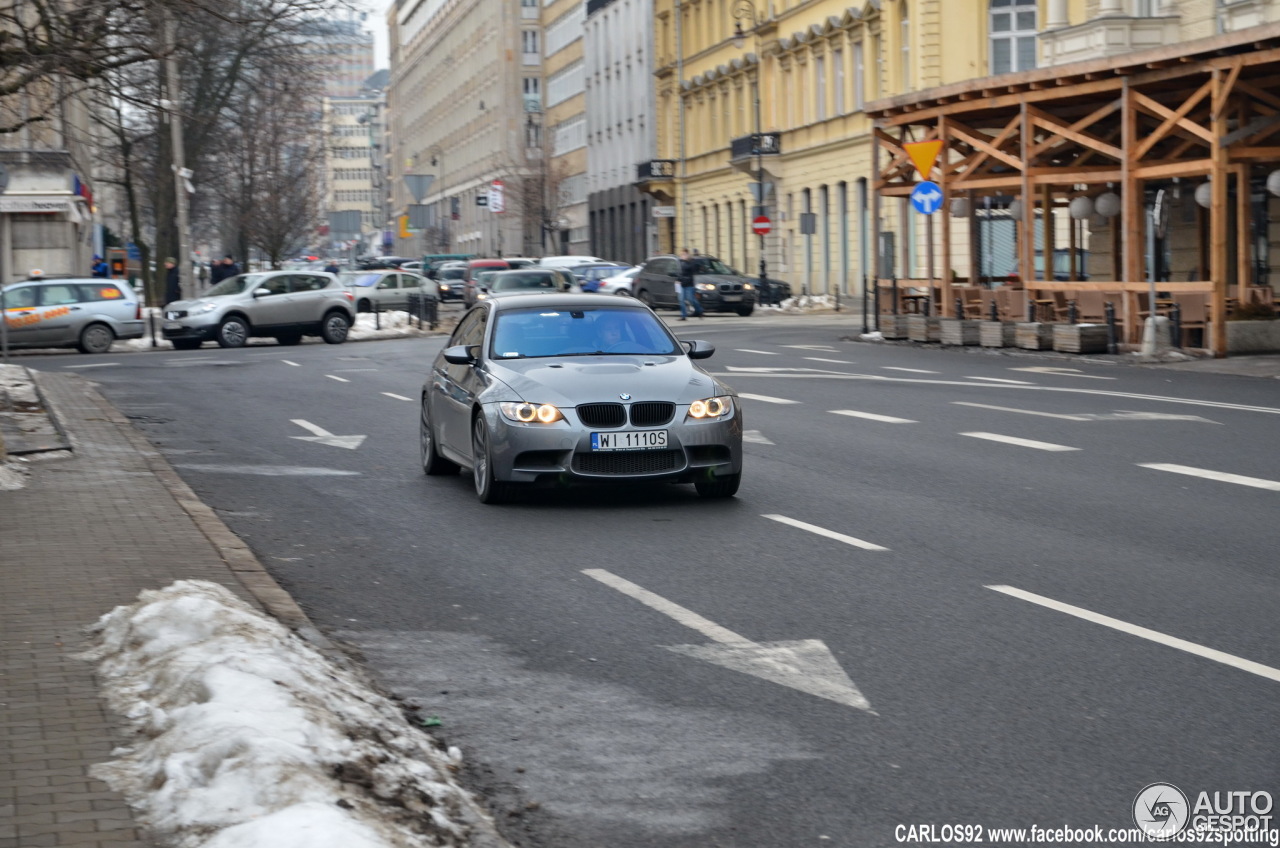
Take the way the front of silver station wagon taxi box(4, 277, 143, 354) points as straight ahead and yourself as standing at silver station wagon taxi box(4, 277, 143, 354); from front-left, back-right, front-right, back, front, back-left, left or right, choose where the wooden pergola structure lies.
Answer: back-left

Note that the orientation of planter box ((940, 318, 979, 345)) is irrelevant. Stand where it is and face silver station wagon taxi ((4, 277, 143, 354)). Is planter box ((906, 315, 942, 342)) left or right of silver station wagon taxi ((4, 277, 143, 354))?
right

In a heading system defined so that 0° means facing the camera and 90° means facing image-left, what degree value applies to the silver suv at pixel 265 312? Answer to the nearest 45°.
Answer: approximately 45°

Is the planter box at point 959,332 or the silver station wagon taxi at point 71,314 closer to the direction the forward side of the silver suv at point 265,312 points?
the silver station wagon taxi

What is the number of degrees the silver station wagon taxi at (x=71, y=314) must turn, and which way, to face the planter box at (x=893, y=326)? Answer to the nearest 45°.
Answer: approximately 135° to its left

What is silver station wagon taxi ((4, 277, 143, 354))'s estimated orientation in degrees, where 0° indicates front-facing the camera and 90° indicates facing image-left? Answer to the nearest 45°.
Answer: approximately 90°

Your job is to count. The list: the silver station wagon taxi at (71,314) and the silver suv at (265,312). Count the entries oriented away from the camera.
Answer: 0

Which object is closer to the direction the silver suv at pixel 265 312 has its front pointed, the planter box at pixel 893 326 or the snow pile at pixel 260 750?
the snow pile
